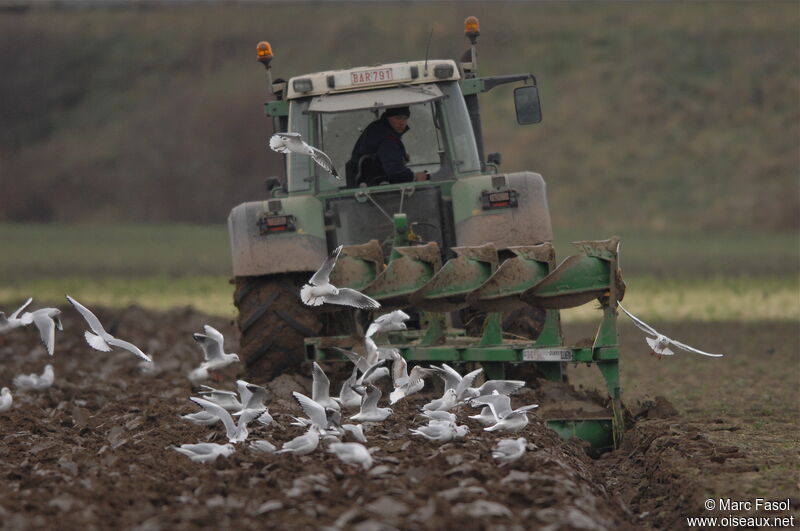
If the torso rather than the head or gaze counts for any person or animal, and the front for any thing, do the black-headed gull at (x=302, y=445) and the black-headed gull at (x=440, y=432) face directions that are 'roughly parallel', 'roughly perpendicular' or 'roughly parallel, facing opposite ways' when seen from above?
roughly parallel

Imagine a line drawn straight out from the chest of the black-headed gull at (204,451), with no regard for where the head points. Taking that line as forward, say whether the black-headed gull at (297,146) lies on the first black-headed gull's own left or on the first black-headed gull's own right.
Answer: on the first black-headed gull's own left

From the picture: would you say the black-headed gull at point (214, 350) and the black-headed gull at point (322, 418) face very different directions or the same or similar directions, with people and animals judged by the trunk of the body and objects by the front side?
same or similar directions

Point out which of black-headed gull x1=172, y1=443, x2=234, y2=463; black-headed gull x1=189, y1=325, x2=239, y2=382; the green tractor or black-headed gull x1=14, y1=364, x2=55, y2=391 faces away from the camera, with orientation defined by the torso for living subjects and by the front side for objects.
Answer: the green tractor

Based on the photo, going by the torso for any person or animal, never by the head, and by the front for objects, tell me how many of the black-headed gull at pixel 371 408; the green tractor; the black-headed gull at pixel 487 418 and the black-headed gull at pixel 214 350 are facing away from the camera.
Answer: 1

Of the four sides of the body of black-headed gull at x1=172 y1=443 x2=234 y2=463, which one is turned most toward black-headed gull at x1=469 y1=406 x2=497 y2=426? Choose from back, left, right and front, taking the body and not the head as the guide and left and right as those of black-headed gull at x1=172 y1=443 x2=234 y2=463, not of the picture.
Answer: front

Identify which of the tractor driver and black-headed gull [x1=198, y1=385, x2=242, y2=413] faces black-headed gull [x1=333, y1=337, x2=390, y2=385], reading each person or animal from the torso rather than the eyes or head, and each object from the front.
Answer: black-headed gull [x1=198, y1=385, x2=242, y2=413]
